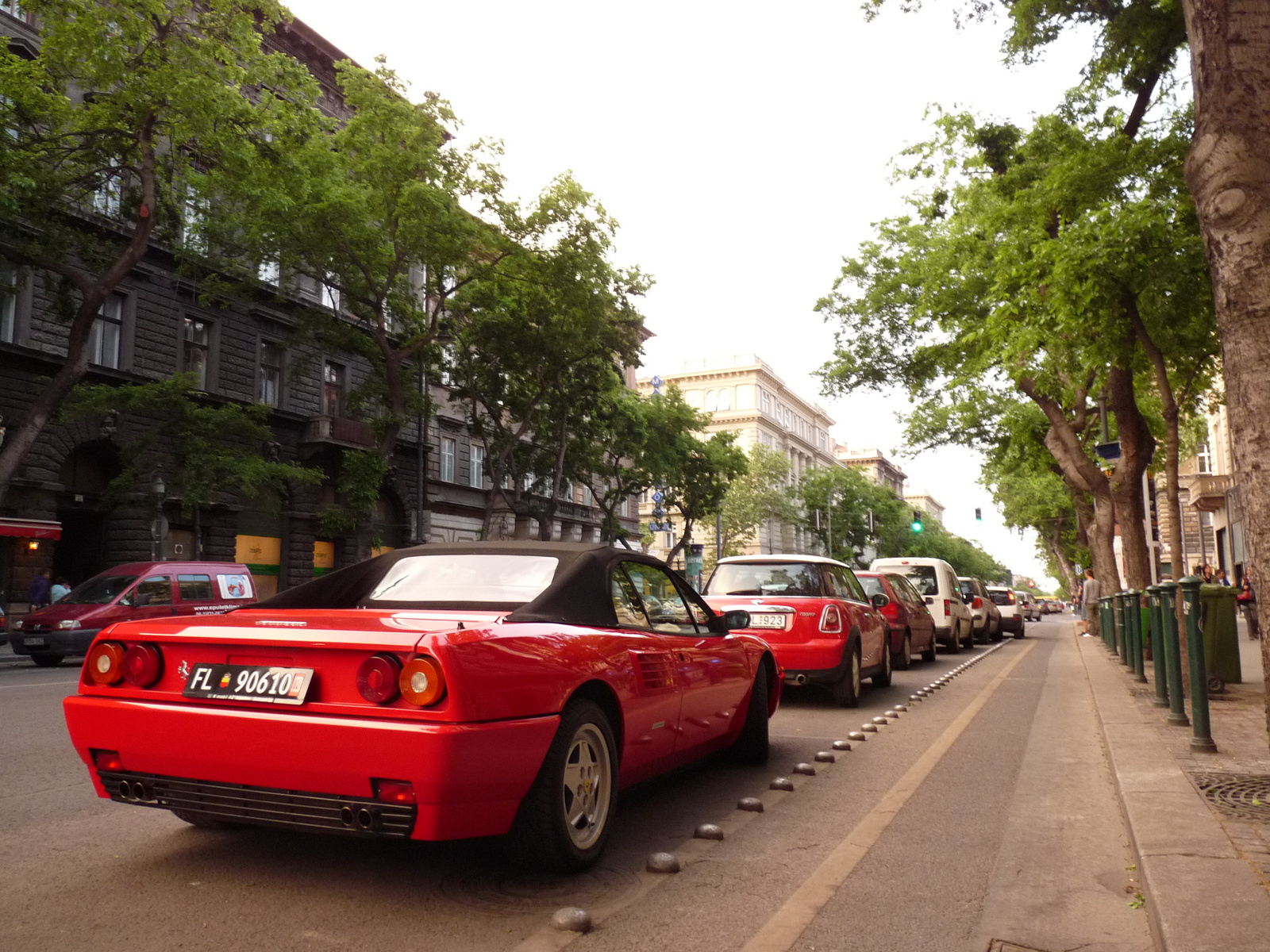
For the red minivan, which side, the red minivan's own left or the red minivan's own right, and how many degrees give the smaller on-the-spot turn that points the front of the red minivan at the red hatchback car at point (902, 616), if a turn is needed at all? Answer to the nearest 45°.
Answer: approximately 90° to the red minivan's own left

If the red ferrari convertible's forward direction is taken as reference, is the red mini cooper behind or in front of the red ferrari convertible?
in front

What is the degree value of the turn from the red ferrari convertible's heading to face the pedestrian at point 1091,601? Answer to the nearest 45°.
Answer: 0° — it already faces them

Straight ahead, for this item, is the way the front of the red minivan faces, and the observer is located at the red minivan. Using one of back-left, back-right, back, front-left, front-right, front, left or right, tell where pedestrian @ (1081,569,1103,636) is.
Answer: back-left

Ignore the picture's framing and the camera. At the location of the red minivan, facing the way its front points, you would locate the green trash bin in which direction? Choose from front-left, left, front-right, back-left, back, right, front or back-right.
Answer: left

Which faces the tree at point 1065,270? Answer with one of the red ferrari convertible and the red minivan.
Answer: the red ferrari convertible

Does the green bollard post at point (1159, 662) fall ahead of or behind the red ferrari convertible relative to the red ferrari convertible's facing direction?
ahead

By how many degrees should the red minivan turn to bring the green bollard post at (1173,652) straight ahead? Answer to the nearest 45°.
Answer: approximately 90° to its left

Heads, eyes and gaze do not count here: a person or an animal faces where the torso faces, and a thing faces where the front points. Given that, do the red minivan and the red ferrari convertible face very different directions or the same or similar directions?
very different directions

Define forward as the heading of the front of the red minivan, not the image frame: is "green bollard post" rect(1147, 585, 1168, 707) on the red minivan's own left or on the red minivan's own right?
on the red minivan's own left

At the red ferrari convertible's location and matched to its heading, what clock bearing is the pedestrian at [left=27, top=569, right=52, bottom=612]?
The pedestrian is roughly at 10 o'clock from the red ferrari convertible.

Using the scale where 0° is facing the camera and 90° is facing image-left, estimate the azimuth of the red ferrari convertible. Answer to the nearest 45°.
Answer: approximately 225°

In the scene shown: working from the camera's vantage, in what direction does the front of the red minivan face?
facing the viewer and to the left of the viewer

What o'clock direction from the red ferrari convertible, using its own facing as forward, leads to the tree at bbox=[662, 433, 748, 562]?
The tree is roughly at 11 o'clock from the red ferrari convertible.

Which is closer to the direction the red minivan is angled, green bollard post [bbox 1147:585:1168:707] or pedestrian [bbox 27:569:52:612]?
the green bollard post
